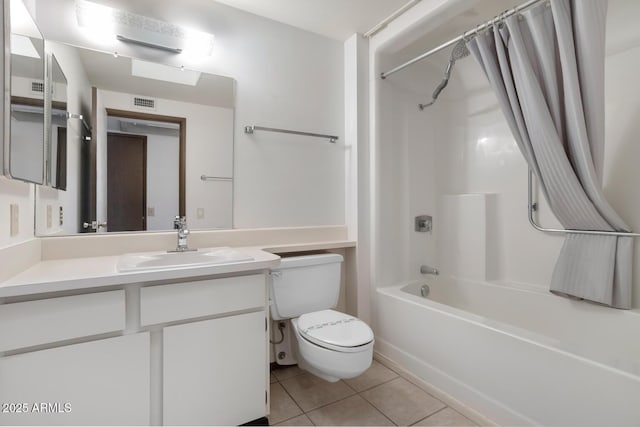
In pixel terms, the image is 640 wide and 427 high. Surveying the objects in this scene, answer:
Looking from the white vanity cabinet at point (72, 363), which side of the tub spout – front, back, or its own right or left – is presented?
right

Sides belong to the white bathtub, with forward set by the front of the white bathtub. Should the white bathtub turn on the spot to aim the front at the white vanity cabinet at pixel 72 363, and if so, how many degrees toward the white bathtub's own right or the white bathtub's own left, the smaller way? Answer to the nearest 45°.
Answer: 0° — it already faces it

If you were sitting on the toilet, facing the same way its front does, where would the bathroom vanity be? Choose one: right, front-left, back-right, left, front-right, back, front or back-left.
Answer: right

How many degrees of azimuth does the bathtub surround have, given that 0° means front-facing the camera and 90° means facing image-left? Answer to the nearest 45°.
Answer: approximately 45°

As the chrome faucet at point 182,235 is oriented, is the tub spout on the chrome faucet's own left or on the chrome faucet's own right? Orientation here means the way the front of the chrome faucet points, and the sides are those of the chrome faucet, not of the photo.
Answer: on the chrome faucet's own left

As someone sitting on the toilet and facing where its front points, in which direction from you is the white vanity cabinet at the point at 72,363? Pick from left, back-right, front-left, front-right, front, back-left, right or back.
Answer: right

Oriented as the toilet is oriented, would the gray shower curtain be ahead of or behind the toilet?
ahead

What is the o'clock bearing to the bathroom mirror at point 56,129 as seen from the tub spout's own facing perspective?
The bathroom mirror is roughly at 3 o'clock from the tub spout.

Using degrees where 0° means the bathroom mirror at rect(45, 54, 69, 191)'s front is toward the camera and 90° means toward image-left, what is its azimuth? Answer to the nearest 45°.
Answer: approximately 270°

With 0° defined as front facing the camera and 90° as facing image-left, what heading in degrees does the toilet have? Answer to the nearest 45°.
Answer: approximately 315°

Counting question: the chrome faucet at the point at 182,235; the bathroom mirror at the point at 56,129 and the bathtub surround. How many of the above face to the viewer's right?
1

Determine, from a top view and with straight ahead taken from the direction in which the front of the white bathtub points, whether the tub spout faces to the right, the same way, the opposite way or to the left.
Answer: to the left
